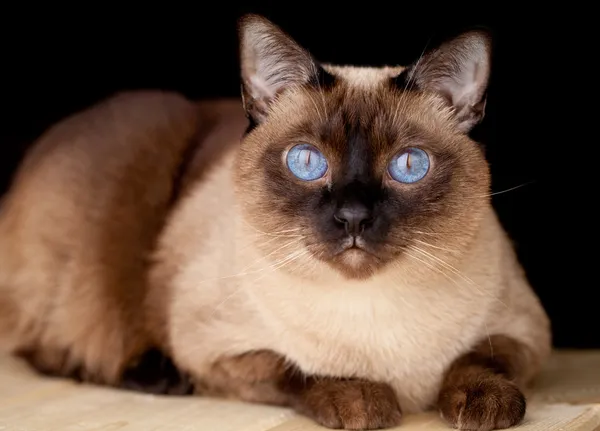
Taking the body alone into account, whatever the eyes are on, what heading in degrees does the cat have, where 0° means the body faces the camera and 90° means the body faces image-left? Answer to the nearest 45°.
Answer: approximately 315°
